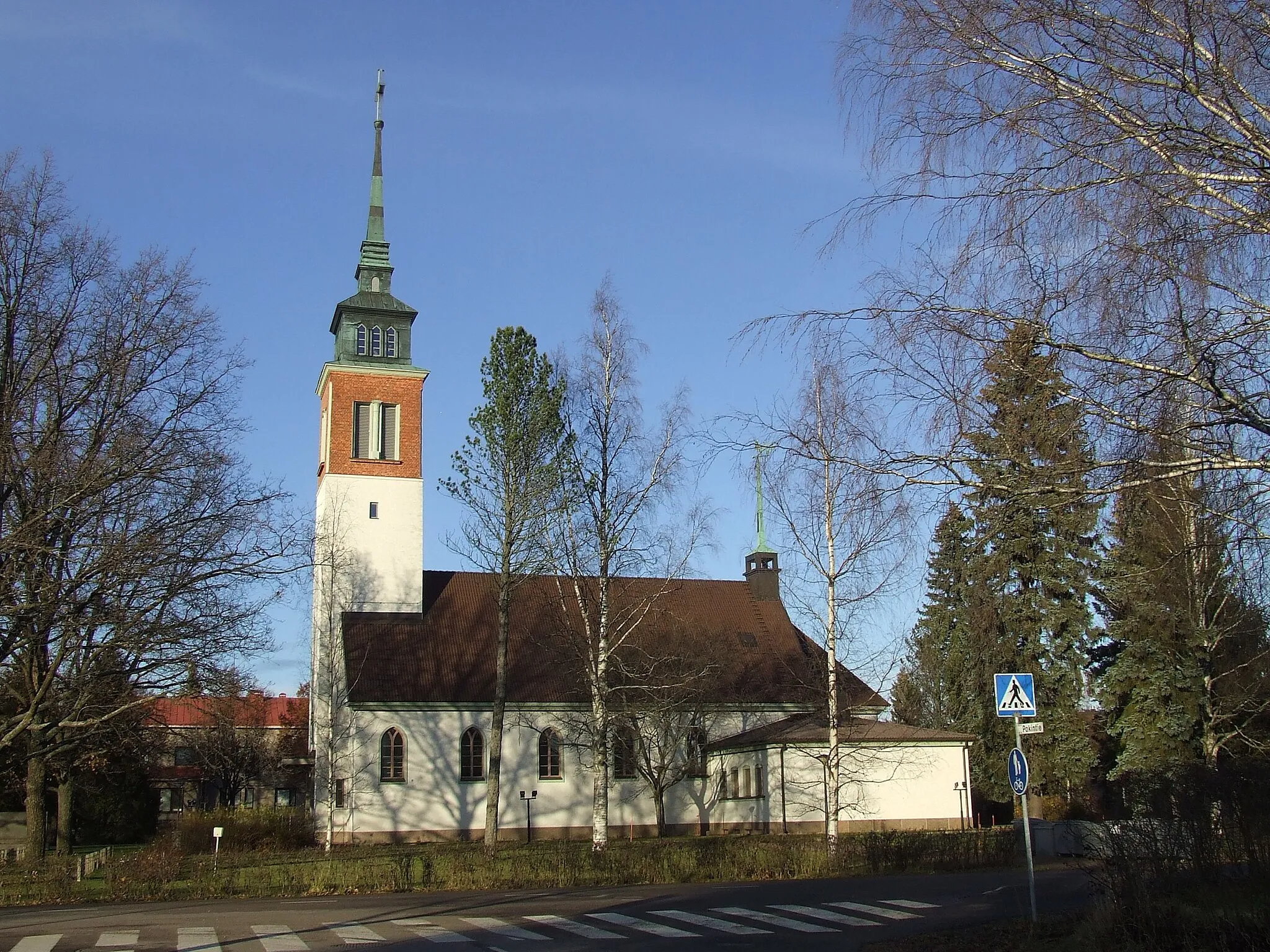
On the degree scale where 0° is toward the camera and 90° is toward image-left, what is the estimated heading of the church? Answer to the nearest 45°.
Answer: approximately 90°

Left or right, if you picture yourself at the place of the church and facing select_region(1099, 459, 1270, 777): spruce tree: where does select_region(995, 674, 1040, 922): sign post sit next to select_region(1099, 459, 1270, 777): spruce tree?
right

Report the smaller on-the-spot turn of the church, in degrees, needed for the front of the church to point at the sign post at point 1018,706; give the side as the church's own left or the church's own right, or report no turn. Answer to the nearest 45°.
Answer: approximately 90° to the church's own left
